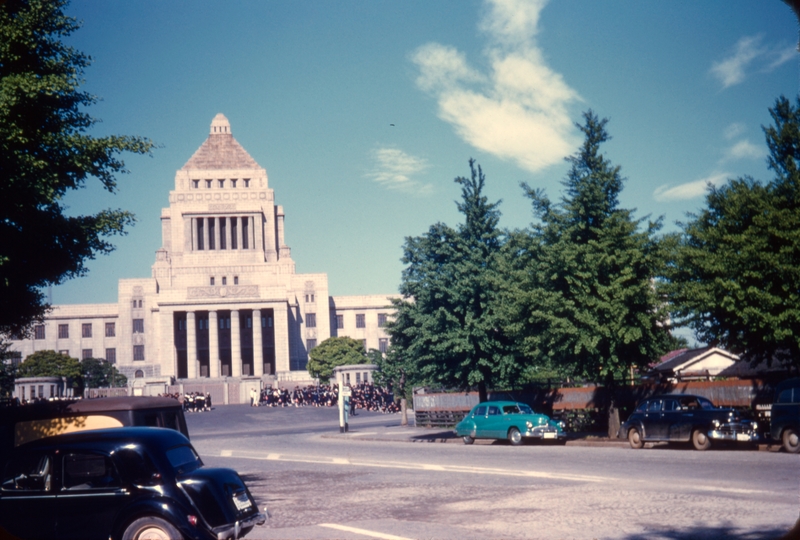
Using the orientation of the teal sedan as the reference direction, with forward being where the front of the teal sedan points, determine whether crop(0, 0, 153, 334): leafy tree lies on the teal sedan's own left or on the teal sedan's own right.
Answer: on the teal sedan's own right

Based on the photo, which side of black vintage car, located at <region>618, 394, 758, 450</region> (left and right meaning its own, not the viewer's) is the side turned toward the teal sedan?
back

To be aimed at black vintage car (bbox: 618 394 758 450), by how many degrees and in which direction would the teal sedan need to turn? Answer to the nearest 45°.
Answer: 0° — it already faces it

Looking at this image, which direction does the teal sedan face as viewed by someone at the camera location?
facing the viewer and to the right of the viewer

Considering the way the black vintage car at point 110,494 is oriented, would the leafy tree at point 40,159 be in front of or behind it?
in front

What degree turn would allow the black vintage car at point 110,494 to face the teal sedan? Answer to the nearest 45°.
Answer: approximately 90° to its right

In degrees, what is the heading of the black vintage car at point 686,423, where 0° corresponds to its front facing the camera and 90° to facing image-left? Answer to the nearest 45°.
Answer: approximately 315°

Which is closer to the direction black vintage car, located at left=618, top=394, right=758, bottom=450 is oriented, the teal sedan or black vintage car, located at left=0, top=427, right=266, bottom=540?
the black vintage car

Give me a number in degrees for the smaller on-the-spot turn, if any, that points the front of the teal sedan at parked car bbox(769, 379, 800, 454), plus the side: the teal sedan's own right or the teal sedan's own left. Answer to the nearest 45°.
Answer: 0° — it already faces it

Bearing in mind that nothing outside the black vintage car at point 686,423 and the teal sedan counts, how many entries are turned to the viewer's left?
0

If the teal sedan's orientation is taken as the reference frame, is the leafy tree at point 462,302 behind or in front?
behind

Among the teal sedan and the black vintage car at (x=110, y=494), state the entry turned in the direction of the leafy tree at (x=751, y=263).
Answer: the teal sedan

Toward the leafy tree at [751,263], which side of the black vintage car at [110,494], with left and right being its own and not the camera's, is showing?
right

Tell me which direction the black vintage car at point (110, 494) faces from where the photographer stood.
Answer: facing away from the viewer and to the left of the viewer
